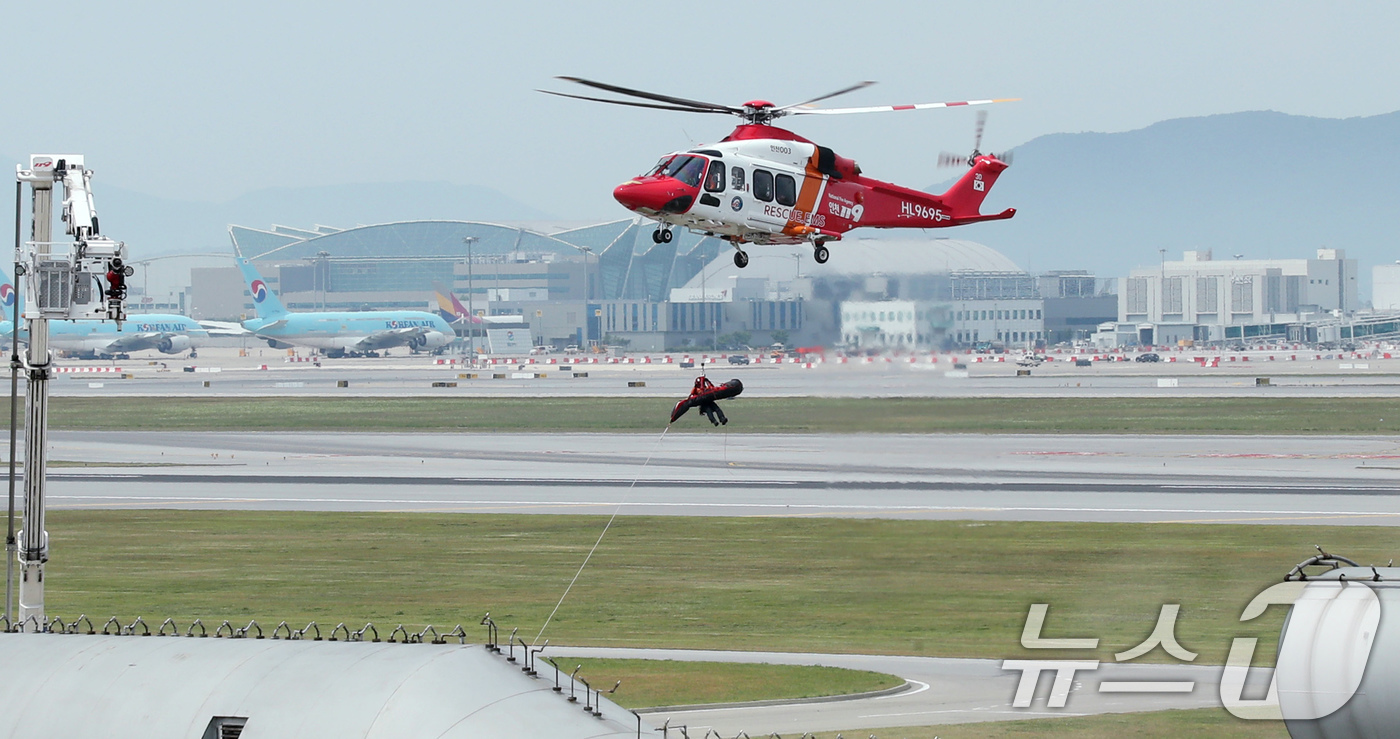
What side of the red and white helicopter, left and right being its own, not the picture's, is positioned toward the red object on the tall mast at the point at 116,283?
front

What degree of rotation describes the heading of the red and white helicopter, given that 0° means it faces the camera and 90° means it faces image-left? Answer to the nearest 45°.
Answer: approximately 45°

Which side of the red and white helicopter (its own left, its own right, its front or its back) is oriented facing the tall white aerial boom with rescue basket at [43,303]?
front
